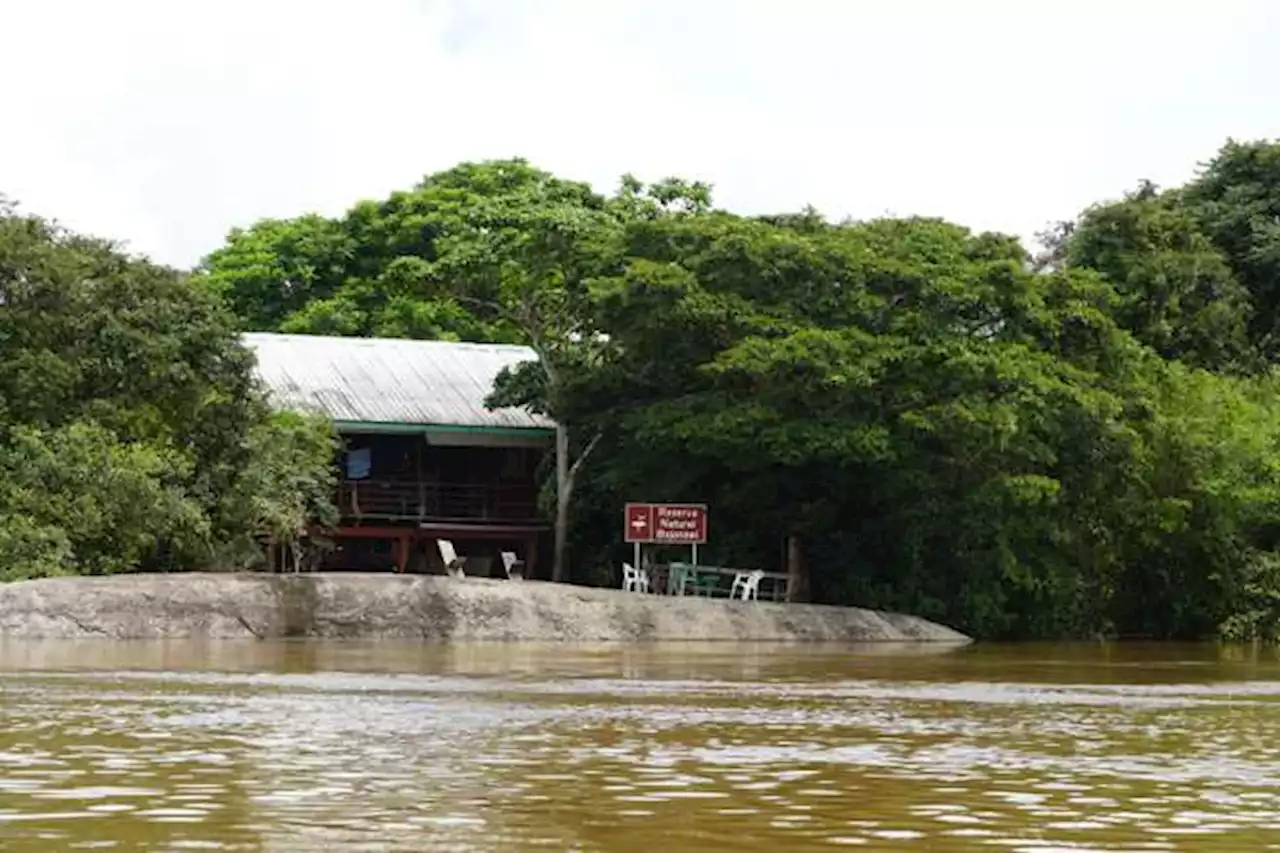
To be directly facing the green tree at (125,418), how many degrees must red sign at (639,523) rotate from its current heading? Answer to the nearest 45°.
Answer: approximately 90° to its right

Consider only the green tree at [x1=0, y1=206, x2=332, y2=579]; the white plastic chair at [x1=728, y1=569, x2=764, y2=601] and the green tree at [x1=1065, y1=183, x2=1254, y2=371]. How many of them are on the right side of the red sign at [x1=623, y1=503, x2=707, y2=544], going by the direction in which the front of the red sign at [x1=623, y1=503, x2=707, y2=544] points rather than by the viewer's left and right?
1

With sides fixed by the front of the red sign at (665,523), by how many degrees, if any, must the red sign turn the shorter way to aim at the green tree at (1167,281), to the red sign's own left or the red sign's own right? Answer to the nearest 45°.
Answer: approximately 135° to the red sign's own left

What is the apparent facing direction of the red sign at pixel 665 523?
toward the camera

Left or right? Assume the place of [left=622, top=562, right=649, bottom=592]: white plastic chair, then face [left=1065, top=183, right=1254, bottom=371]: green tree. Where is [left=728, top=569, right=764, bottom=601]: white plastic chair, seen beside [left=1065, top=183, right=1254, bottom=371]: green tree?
right
